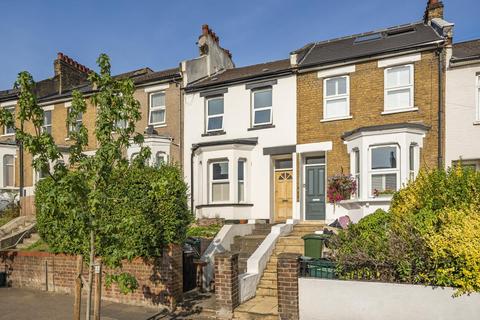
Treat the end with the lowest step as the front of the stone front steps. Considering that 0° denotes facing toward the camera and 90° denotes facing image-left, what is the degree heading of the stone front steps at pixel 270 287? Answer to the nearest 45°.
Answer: approximately 0°

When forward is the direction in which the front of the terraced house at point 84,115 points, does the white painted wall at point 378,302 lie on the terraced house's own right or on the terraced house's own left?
on the terraced house's own left

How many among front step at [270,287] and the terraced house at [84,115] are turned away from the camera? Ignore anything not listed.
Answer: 0

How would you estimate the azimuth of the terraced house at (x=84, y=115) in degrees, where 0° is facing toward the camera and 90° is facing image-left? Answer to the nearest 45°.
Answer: approximately 45°

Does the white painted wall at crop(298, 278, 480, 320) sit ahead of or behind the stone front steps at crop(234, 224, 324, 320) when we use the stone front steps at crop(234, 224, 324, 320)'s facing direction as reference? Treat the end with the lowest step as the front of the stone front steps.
ahead

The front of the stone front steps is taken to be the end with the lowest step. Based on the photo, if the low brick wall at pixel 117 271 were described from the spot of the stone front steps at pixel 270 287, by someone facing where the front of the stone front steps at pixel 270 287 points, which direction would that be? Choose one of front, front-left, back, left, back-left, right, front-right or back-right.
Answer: right

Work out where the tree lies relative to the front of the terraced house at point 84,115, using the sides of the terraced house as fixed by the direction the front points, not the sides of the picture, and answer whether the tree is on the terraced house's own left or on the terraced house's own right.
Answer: on the terraced house's own left

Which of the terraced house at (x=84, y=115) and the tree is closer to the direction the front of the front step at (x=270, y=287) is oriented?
the tree
